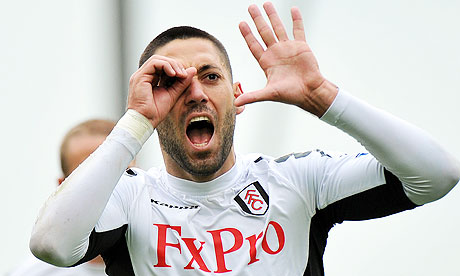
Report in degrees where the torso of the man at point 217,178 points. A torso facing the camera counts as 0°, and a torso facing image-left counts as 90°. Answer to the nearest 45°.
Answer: approximately 0°

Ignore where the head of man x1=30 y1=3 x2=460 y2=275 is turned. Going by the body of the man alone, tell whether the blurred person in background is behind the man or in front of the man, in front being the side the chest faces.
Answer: behind
